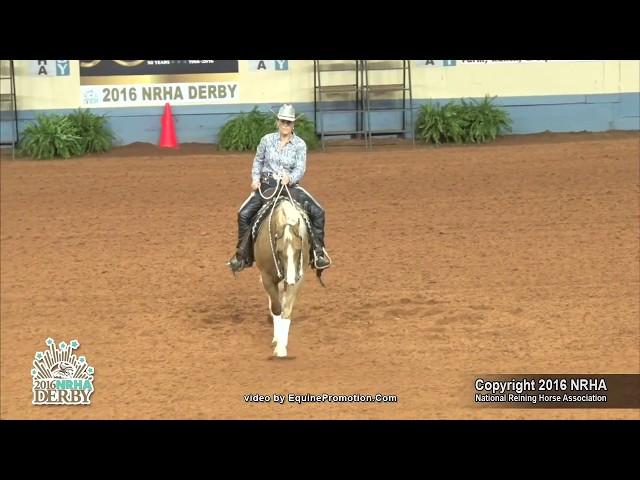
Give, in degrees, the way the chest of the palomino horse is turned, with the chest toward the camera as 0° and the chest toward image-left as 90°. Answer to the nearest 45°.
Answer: approximately 0°

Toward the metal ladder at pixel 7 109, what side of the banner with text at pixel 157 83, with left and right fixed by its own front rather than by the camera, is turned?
right

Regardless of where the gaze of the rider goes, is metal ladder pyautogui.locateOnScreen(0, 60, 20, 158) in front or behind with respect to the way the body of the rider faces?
behind

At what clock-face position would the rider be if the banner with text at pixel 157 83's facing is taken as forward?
The rider is roughly at 12 o'clock from the banner with text.

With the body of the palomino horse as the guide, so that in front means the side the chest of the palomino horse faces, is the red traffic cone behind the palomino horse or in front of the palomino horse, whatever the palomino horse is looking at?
behind

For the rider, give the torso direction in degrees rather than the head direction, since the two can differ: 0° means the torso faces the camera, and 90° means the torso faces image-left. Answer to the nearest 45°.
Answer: approximately 0°
